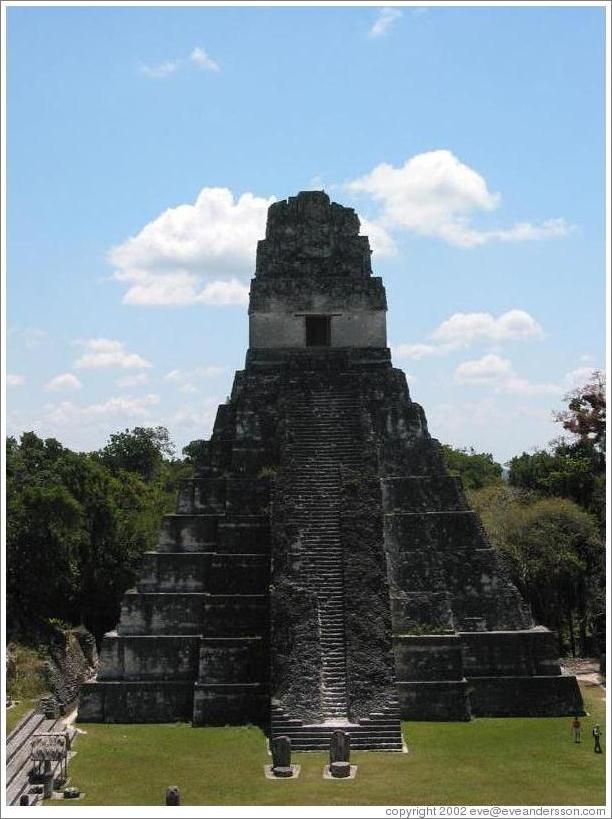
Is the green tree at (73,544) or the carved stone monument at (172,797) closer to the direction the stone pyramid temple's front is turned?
the carved stone monument

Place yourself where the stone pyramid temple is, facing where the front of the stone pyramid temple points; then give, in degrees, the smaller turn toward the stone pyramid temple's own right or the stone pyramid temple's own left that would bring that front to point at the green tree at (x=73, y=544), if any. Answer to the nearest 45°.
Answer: approximately 135° to the stone pyramid temple's own right

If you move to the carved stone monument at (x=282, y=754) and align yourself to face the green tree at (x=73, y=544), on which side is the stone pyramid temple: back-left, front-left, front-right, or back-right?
front-right

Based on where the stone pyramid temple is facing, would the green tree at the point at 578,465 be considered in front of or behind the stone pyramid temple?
behind

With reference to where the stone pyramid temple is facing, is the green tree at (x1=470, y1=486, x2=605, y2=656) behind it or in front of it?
behind

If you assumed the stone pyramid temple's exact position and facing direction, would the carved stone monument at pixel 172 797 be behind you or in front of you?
in front

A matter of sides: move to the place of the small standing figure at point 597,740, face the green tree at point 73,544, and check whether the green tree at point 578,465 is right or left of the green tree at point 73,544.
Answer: right

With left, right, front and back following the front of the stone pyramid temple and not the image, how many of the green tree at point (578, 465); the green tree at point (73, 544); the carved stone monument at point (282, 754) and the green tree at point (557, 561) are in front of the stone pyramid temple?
1

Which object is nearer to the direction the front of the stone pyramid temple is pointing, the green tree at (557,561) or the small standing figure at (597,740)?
the small standing figure

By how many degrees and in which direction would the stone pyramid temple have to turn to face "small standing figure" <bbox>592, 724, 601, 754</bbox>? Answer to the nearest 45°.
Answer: approximately 45° to its left

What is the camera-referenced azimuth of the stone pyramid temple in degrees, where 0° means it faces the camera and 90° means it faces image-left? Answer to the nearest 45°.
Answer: approximately 0°

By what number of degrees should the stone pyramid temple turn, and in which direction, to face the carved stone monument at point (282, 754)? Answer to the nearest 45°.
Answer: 0° — it already faces it
